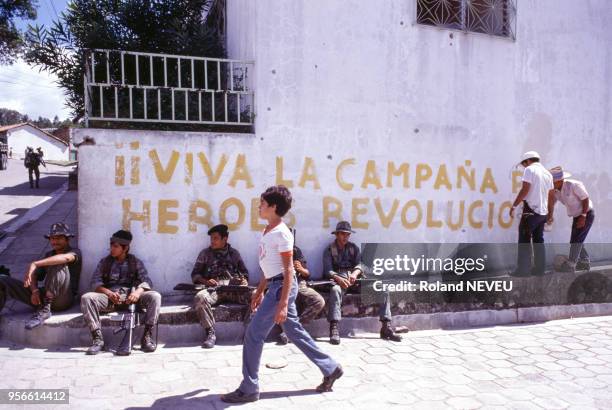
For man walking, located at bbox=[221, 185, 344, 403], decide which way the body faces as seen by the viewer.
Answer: to the viewer's left

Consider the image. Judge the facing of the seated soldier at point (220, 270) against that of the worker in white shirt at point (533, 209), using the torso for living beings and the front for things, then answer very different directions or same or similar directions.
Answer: very different directions

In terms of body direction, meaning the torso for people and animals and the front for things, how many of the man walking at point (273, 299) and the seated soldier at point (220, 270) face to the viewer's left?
1

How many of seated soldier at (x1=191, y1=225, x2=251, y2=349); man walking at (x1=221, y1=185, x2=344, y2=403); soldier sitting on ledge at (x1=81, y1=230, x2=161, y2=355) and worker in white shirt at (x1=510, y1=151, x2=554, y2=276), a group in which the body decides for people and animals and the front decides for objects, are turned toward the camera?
2

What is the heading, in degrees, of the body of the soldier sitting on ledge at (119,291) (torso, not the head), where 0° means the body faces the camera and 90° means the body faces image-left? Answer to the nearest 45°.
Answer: approximately 0°

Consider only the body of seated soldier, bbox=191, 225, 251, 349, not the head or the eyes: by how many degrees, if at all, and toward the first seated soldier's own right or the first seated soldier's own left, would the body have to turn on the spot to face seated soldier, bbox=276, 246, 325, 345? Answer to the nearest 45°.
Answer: approximately 45° to the first seated soldier's own left

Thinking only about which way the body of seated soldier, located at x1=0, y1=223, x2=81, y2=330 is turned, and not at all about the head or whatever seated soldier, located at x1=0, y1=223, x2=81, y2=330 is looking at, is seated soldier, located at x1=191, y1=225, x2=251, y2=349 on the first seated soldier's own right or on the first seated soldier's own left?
on the first seated soldier's own left
